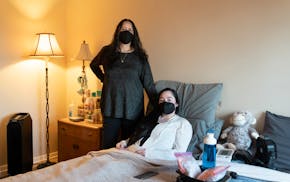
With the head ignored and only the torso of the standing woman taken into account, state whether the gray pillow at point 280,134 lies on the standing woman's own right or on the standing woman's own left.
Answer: on the standing woman's own left

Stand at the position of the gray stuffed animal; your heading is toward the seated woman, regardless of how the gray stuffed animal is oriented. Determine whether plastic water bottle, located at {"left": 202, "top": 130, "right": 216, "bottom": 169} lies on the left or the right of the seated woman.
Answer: left

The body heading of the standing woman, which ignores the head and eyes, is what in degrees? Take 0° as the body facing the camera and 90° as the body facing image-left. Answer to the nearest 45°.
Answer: approximately 0°

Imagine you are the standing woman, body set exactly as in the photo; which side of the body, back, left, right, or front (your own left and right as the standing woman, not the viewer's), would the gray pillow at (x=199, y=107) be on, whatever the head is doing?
left

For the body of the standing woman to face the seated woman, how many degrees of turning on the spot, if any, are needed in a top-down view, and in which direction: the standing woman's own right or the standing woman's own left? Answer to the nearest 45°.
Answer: approximately 45° to the standing woman's own left
